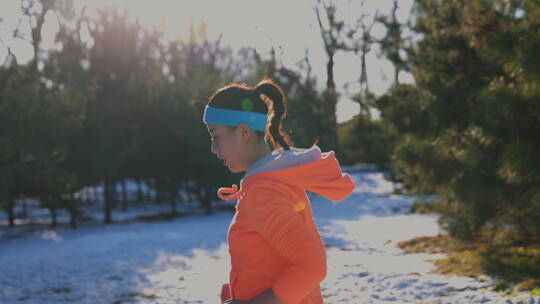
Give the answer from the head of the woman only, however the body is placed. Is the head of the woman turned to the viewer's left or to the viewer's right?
to the viewer's left

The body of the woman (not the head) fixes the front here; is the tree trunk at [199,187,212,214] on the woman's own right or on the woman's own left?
on the woman's own right

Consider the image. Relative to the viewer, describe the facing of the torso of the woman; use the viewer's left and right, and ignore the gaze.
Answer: facing to the left of the viewer

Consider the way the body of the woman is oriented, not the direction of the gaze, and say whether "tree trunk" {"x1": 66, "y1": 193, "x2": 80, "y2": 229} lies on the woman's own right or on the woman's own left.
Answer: on the woman's own right
